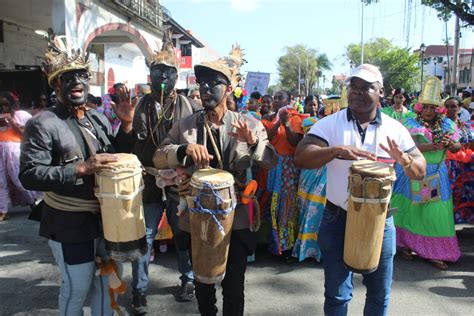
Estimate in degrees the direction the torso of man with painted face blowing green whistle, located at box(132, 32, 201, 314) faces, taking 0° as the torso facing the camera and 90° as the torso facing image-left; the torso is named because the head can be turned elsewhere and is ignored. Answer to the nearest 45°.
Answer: approximately 0°

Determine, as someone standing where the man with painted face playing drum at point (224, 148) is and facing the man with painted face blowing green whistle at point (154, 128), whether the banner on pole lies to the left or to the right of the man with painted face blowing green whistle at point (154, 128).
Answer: right

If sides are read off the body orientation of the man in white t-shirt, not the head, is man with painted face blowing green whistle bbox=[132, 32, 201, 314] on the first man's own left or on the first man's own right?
on the first man's own right

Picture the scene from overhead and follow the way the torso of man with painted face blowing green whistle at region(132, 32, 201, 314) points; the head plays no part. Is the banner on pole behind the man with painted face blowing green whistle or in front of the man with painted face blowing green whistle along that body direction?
behind

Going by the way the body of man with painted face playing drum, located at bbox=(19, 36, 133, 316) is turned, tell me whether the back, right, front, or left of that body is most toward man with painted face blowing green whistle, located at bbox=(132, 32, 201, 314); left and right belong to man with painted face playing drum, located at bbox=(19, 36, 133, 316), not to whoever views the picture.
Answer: left

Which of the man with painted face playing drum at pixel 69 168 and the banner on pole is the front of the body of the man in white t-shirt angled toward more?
the man with painted face playing drum

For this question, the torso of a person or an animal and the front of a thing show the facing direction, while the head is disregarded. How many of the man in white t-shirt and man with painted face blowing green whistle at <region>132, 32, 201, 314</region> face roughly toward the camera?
2

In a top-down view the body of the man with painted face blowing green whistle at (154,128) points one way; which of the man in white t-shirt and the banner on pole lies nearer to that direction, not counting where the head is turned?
the man in white t-shirt

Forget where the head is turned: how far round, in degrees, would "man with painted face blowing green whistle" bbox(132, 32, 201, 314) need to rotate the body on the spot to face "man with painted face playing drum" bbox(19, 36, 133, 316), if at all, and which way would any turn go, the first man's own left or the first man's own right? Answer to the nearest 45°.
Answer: approximately 45° to the first man's own right

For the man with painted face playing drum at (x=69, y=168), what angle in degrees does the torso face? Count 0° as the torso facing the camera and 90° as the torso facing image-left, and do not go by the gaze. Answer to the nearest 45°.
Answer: approximately 315°

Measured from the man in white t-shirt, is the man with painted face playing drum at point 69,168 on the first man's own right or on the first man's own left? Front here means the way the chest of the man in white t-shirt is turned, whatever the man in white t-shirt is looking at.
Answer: on the first man's own right
